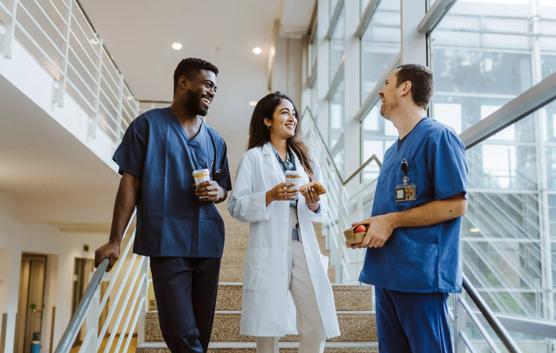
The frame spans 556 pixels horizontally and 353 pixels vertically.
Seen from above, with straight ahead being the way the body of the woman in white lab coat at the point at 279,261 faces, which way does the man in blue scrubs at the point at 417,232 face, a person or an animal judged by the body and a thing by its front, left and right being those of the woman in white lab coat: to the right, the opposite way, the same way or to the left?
to the right

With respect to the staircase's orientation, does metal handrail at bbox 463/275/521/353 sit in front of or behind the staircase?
in front

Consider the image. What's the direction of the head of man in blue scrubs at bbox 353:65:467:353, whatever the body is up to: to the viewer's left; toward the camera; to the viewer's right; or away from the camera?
to the viewer's left

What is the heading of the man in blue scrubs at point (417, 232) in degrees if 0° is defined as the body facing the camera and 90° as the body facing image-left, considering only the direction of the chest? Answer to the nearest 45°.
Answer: approximately 45°

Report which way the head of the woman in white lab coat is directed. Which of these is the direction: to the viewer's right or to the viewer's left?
to the viewer's right

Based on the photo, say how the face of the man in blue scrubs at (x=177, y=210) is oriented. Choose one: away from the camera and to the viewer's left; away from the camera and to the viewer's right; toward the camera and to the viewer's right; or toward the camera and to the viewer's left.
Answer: toward the camera and to the viewer's right

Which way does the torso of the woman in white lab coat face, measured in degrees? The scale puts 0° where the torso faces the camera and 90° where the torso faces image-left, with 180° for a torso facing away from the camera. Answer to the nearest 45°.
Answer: approximately 315°
